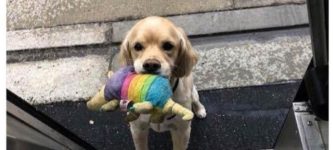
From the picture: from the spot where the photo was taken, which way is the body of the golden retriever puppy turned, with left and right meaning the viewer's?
facing the viewer
